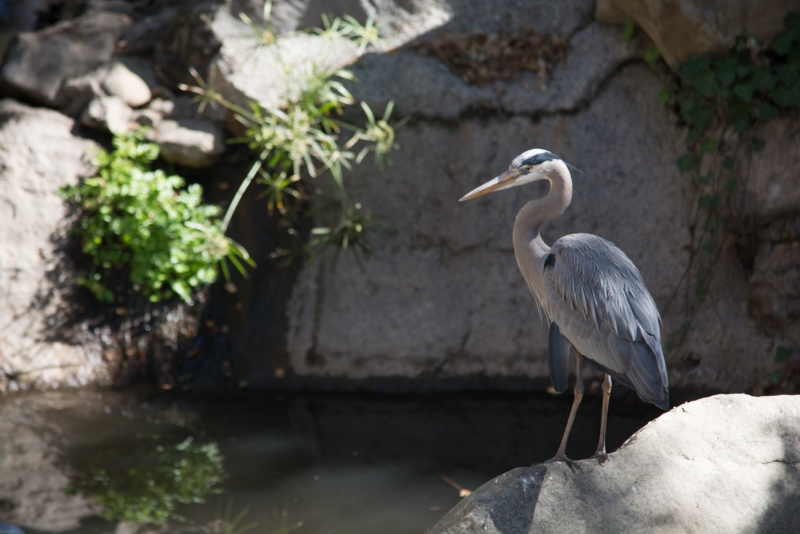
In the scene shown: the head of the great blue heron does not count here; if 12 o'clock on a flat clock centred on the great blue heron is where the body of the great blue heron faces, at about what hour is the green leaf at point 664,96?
The green leaf is roughly at 3 o'clock from the great blue heron.

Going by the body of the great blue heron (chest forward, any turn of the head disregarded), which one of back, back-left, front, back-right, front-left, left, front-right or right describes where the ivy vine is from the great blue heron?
right

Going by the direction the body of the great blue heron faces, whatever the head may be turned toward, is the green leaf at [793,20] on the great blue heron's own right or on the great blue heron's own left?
on the great blue heron's own right

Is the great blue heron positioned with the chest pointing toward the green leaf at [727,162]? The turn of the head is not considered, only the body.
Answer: no

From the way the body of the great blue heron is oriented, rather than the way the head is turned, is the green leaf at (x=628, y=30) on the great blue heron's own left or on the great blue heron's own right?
on the great blue heron's own right

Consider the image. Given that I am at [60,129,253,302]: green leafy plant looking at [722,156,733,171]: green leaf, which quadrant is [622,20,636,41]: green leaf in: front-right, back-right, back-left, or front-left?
front-left

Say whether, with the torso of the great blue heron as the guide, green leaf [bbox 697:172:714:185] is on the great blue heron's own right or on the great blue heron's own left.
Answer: on the great blue heron's own right

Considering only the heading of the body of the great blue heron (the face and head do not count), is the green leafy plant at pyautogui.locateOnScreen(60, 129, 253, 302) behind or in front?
in front

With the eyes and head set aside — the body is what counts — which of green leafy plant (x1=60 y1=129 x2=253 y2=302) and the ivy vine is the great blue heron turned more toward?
the green leafy plant

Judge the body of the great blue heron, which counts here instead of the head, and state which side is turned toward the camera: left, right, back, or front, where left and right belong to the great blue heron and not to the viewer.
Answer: left

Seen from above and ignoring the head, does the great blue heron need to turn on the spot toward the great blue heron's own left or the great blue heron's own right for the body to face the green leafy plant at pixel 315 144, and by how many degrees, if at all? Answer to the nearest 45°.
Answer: approximately 45° to the great blue heron's own right

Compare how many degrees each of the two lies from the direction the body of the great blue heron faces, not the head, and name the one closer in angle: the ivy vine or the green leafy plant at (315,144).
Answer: the green leafy plant
